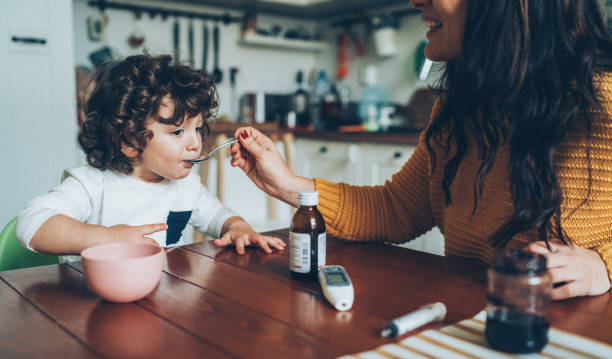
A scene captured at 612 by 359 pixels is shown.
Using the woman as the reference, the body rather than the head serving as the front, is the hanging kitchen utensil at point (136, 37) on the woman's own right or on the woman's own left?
on the woman's own right

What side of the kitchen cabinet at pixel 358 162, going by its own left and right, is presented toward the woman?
front

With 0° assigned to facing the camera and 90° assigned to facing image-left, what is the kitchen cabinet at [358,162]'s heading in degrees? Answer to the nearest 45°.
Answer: approximately 0°

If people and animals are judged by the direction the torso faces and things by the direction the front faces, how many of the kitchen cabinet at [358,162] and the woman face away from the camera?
0

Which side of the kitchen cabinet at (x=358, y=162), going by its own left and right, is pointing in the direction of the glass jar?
front

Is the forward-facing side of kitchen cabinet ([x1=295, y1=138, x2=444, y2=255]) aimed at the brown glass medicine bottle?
yes

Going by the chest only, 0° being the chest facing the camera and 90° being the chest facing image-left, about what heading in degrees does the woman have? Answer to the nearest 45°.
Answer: approximately 45°

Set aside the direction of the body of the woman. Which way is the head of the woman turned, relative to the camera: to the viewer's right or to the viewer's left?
to the viewer's left

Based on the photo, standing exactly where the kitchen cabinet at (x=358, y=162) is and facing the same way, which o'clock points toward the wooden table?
The wooden table is roughly at 12 o'clock from the kitchen cabinet.

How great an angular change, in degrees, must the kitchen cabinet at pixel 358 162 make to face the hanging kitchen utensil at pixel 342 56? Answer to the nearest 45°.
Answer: approximately 180°

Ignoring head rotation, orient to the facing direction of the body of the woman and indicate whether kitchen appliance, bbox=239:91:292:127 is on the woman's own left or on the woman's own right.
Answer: on the woman's own right

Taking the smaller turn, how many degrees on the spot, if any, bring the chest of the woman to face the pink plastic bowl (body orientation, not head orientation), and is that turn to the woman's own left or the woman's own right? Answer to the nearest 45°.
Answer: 0° — they already face it
